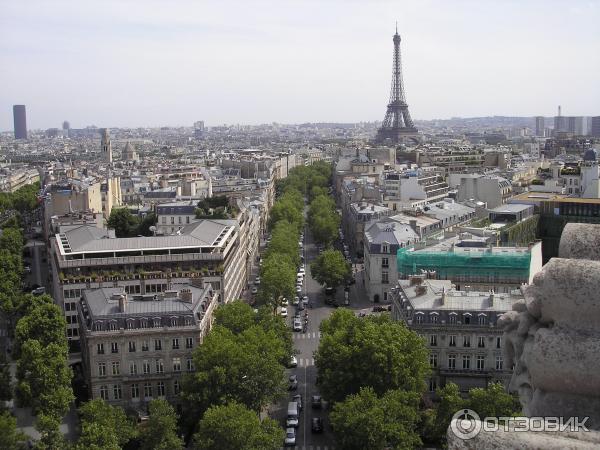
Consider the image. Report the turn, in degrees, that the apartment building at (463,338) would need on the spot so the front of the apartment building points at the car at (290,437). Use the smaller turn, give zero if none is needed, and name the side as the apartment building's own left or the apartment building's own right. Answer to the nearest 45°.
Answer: approximately 45° to the apartment building's own right

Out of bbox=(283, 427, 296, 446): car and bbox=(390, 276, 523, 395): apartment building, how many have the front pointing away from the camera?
0

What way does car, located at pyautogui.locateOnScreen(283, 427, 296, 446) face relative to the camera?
toward the camera

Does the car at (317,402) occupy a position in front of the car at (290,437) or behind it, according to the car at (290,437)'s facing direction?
behind

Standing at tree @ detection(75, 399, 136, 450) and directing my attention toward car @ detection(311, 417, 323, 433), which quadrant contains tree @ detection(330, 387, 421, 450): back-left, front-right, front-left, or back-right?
front-right

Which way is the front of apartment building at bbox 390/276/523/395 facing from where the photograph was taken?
facing the viewer

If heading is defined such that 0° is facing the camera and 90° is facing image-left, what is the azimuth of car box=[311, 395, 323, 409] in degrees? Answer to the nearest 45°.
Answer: approximately 180°

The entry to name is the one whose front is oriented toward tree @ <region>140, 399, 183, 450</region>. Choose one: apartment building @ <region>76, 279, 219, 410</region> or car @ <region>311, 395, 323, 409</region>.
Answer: the apartment building

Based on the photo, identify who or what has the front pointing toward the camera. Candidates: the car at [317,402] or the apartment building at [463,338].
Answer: the apartment building
